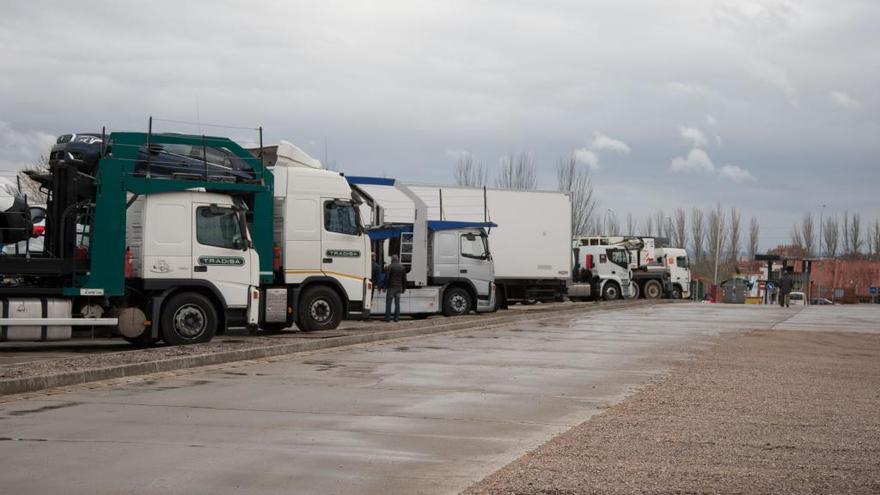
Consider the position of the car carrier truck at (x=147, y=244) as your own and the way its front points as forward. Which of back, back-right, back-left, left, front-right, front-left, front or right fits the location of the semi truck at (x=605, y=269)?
front-left

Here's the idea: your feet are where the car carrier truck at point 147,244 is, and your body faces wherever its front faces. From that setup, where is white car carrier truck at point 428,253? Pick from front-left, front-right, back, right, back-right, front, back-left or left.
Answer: front-left

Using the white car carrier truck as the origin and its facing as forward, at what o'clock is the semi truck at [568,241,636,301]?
The semi truck is roughly at 10 o'clock from the white car carrier truck.

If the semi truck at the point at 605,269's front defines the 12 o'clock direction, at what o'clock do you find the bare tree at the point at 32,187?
The bare tree is roughly at 4 o'clock from the semi truck.

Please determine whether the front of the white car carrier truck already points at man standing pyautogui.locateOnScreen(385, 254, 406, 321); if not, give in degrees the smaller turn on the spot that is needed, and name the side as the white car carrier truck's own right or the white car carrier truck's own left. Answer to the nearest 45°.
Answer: approximately 90° to the white car carrier truck's own right

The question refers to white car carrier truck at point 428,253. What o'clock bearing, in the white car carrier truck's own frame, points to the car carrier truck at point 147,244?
The car carrier truck is roughly at 4 o'clock from the white car carrier truck.

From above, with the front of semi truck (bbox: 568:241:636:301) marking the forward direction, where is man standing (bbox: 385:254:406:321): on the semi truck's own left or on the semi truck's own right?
on the semi truck's own right

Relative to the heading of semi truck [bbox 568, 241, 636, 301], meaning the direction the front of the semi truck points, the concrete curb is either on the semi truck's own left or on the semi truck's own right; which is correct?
on the semi truck's own right

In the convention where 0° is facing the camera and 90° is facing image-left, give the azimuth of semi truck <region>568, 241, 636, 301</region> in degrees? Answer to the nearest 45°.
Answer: approximately 270°

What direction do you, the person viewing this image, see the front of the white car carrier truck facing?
facing to the right of the viewer

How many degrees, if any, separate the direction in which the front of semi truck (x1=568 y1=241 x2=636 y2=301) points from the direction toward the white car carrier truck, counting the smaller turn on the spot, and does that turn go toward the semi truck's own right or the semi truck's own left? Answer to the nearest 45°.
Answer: approximately 90° to the semi truck's own right
